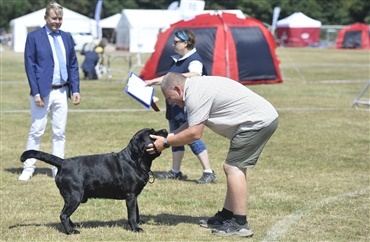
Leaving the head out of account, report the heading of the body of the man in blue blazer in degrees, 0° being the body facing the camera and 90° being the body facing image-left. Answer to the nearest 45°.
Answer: approximately 315°

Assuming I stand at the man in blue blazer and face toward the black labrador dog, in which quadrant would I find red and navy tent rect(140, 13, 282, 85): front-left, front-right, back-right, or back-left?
back-left

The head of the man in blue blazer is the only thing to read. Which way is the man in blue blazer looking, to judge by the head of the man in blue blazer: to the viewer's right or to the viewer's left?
to the viewer's right

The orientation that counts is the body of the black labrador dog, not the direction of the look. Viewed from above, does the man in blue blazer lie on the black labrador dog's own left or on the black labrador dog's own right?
on the black labrador dog's own left

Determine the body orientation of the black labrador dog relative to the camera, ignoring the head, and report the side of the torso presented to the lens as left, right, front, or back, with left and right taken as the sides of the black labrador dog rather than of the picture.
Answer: right

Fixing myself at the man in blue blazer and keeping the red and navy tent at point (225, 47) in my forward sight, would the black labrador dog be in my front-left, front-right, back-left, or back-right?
back-right

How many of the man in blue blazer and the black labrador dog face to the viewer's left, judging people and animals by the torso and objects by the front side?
0

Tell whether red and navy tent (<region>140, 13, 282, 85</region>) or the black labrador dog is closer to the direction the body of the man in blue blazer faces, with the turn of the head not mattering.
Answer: the black labrador dog

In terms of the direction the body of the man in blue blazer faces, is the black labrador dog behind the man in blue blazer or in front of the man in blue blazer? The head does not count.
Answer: in front

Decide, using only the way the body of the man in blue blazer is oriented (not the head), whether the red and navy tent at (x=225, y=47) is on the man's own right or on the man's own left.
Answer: on the man's own left
